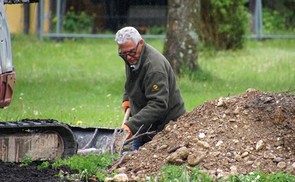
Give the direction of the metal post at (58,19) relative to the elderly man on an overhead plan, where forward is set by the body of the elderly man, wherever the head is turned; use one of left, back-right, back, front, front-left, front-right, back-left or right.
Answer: back-right

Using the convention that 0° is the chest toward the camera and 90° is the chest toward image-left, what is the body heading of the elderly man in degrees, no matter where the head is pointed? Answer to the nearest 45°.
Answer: approximately 45°

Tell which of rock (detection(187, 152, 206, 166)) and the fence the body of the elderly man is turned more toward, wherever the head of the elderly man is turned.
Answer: the rock

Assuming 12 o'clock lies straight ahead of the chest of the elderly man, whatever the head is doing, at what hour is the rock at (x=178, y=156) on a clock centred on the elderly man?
The rock is roughly at 10 o'clock from the elderly man.

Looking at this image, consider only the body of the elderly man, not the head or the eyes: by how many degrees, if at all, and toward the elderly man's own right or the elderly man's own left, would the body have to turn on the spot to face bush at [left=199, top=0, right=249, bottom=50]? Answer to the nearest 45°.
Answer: approximately 135° to the elderly man's own right

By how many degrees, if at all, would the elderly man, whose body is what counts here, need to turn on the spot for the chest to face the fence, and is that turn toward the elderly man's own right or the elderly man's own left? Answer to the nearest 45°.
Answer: approximately 135° to the elderly man's own right

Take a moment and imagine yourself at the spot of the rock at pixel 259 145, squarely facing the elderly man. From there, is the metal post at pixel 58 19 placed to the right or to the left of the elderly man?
right

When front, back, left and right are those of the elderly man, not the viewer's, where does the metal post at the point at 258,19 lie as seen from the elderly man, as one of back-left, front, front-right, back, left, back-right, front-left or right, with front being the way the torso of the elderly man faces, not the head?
back-right

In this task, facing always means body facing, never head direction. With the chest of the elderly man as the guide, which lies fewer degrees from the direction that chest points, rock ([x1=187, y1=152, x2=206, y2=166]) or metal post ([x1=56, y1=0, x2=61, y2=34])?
the rock

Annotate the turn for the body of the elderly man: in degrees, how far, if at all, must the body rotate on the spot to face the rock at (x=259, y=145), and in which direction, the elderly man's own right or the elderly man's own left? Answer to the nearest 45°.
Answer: approximately 90° to the elderly man's own left
